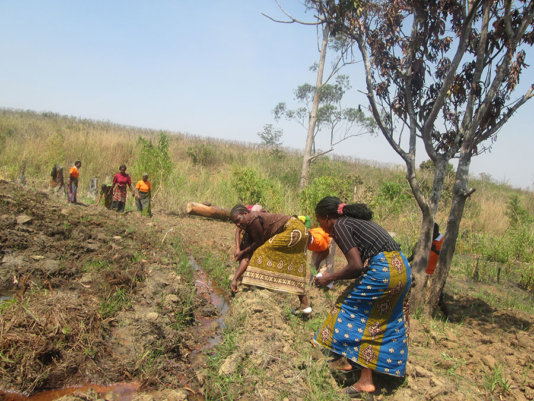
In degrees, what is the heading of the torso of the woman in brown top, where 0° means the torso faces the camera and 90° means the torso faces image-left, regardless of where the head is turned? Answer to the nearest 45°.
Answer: approximately 90°

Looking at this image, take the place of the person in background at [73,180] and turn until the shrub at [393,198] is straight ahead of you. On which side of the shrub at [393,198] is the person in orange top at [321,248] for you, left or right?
right

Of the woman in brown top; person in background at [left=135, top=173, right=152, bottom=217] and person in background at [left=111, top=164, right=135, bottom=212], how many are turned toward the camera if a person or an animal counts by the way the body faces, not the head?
2

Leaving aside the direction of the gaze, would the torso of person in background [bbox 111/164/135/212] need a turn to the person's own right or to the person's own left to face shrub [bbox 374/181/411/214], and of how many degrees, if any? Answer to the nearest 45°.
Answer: approximately 90° to the person's own left

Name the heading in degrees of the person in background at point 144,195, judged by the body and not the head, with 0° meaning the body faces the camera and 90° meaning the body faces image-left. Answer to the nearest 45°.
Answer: approximately 0°

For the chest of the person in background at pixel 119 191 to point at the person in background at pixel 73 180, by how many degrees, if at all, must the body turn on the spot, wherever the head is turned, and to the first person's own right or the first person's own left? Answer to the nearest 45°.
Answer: approximately 135° to the first person's own right

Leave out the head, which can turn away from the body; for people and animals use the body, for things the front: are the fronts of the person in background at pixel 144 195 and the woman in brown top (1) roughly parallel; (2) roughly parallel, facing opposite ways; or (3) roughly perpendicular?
roughly perpendicular

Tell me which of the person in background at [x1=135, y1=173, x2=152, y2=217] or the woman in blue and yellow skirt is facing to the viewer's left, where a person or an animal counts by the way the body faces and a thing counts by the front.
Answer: the woman in blue and yellow skirt

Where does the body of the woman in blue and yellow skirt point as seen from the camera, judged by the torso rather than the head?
to the viewer's left

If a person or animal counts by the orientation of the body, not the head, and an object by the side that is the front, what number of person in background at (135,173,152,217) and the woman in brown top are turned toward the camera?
1

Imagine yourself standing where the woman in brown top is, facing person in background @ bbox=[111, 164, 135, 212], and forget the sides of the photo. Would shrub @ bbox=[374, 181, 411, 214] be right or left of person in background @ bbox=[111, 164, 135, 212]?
right
